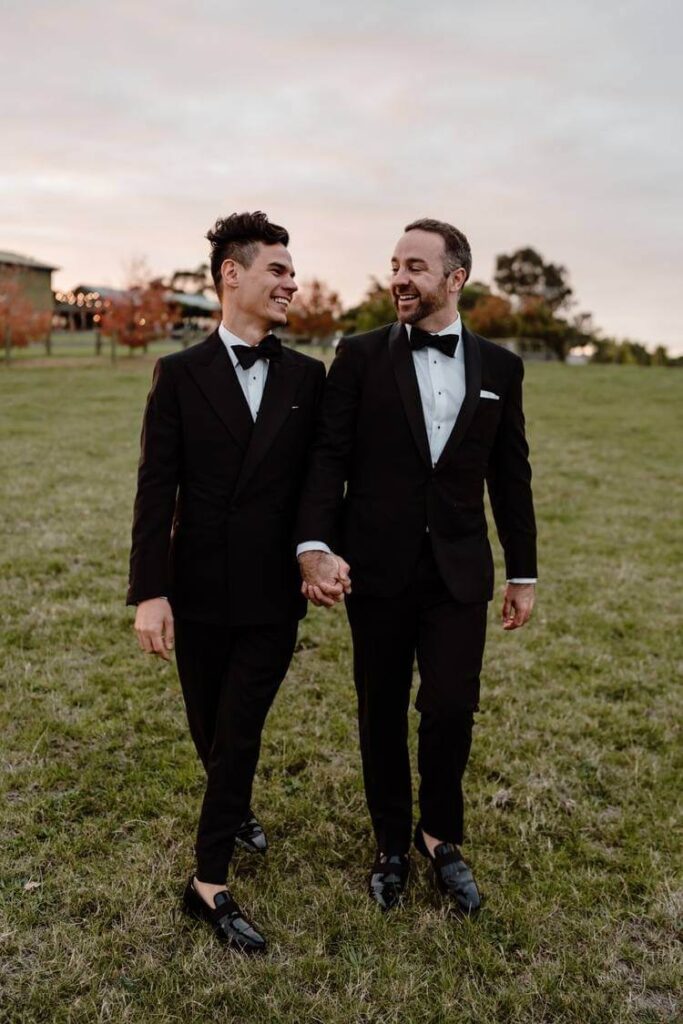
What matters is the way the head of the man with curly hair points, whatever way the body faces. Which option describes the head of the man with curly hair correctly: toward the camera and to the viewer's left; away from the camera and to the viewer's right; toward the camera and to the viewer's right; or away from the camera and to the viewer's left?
toward the camera and to the viewer's right

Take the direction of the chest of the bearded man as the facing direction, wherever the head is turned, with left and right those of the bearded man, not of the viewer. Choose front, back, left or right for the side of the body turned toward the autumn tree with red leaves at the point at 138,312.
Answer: back

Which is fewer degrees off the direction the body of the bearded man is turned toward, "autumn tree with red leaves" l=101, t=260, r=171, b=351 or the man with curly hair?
the man with curly hair

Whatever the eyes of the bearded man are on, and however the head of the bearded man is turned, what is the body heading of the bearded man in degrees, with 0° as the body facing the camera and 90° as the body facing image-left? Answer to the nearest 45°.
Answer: approximately 0°

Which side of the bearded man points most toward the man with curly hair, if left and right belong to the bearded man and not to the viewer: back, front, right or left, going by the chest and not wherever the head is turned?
right

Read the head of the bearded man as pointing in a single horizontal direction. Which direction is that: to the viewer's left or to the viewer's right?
to the viewer's left
